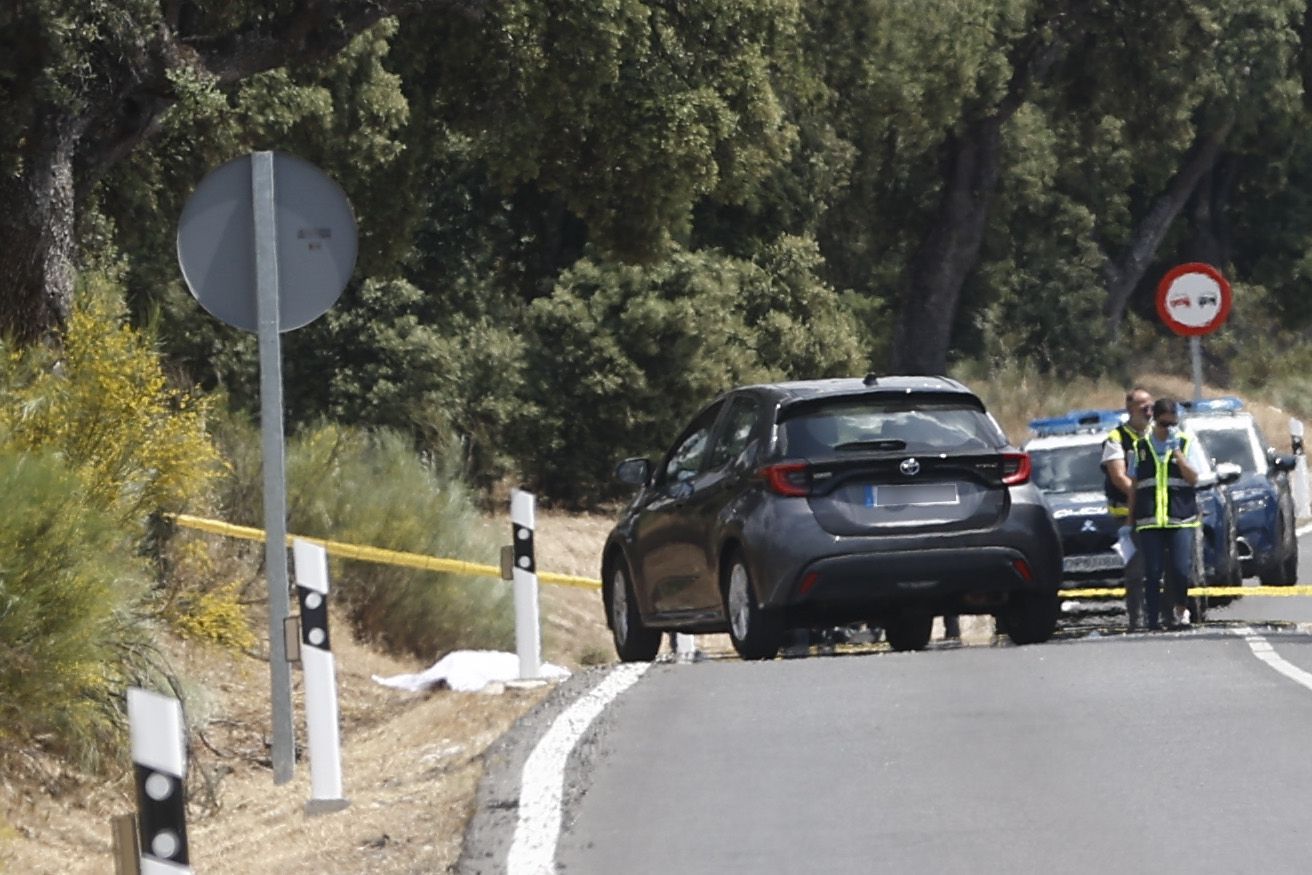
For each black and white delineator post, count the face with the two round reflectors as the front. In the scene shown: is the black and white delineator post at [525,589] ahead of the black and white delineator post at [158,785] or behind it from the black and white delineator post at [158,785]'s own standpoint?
behind

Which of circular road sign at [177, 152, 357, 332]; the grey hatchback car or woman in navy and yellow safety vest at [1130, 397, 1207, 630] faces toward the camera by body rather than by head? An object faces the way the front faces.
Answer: the woman in navy and yellow safety vest

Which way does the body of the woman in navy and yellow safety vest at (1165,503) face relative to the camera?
toward the camera

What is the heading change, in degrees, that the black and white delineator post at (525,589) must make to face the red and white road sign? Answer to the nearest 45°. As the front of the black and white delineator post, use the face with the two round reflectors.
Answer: approximately 135° to its left

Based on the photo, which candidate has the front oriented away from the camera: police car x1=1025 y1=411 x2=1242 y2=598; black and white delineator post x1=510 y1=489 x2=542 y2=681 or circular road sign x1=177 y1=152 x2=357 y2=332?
the circular road sign

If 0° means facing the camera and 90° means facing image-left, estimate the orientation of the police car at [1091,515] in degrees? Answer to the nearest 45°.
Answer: approximately 45°

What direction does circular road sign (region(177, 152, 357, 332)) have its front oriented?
away from the camera

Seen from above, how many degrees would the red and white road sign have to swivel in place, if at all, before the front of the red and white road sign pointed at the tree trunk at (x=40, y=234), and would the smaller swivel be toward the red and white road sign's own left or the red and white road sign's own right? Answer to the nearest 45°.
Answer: approximately 45° to the red and white road sign's own right

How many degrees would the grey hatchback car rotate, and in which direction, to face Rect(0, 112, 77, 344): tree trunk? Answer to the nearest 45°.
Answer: approximately 45° to its left

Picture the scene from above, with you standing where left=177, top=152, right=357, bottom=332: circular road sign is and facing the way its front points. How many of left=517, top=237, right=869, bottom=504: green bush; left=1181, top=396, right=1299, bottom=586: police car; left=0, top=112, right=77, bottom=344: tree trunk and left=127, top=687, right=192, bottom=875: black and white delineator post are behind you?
1
